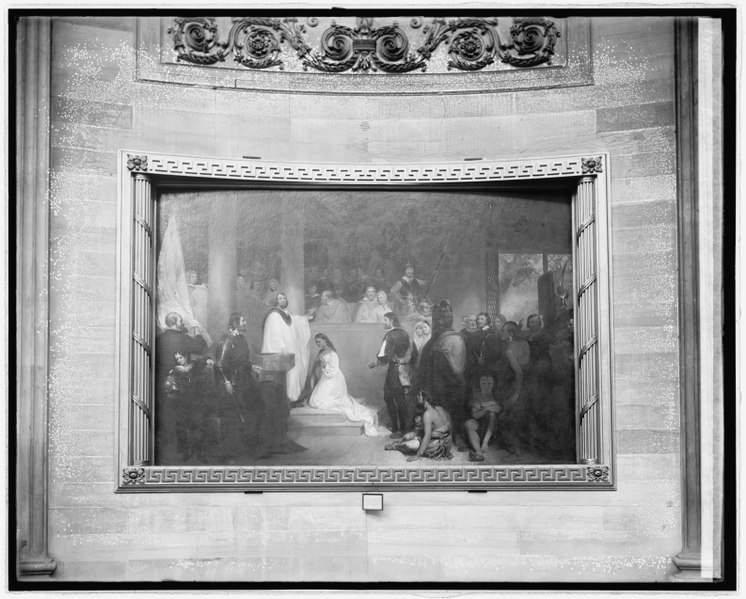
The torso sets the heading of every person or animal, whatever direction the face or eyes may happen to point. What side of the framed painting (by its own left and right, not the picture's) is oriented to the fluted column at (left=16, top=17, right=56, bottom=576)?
right

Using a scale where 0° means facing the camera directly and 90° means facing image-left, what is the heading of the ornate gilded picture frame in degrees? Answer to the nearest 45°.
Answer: approximately 0°
